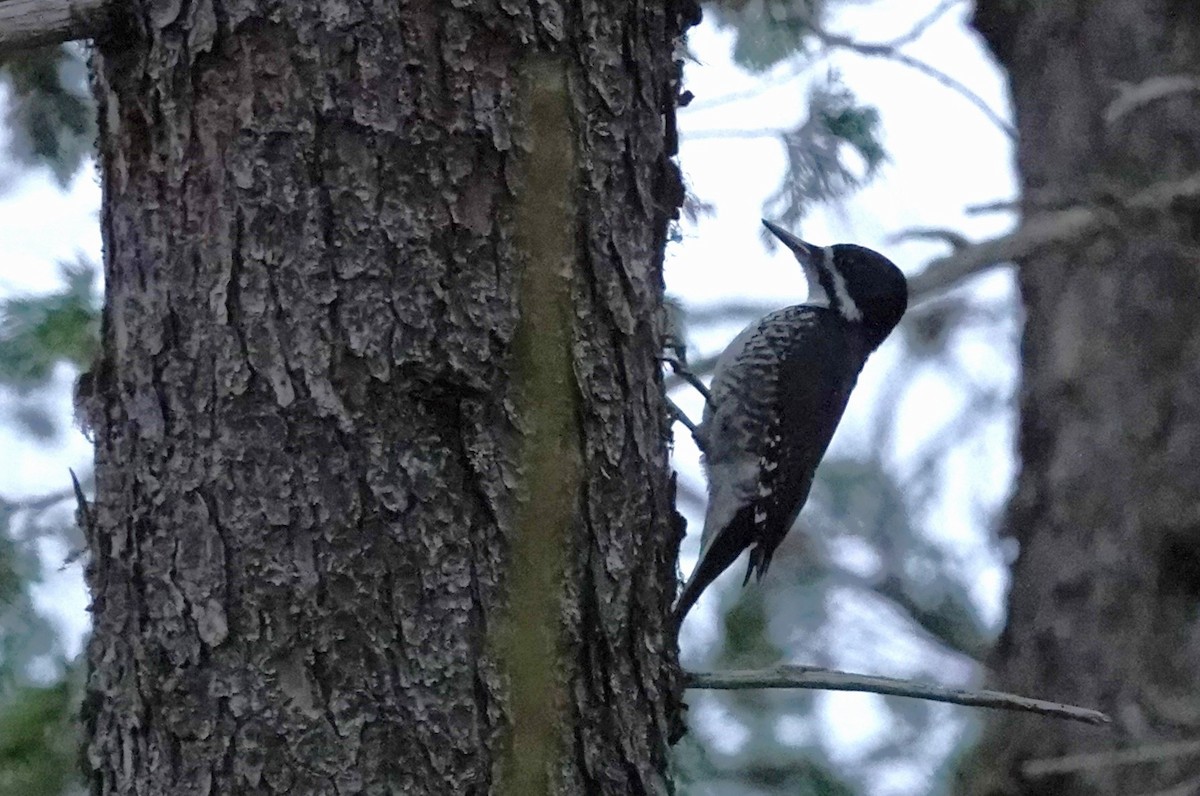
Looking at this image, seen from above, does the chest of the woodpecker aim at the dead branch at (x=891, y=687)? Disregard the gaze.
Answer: no

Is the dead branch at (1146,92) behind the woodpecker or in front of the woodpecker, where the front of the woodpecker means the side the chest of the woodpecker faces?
behind

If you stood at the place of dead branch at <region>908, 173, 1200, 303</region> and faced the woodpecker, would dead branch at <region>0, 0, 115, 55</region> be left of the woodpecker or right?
right

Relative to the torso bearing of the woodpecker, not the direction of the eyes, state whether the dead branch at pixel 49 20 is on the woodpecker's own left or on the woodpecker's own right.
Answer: on the woodpecker's own left

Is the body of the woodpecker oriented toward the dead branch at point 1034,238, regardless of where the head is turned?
no

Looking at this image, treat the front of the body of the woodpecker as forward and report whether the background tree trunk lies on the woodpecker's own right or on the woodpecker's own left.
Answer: on the woodpecker's own right

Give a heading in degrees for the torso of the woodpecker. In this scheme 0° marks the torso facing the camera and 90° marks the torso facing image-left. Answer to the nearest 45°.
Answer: approximately 90°
